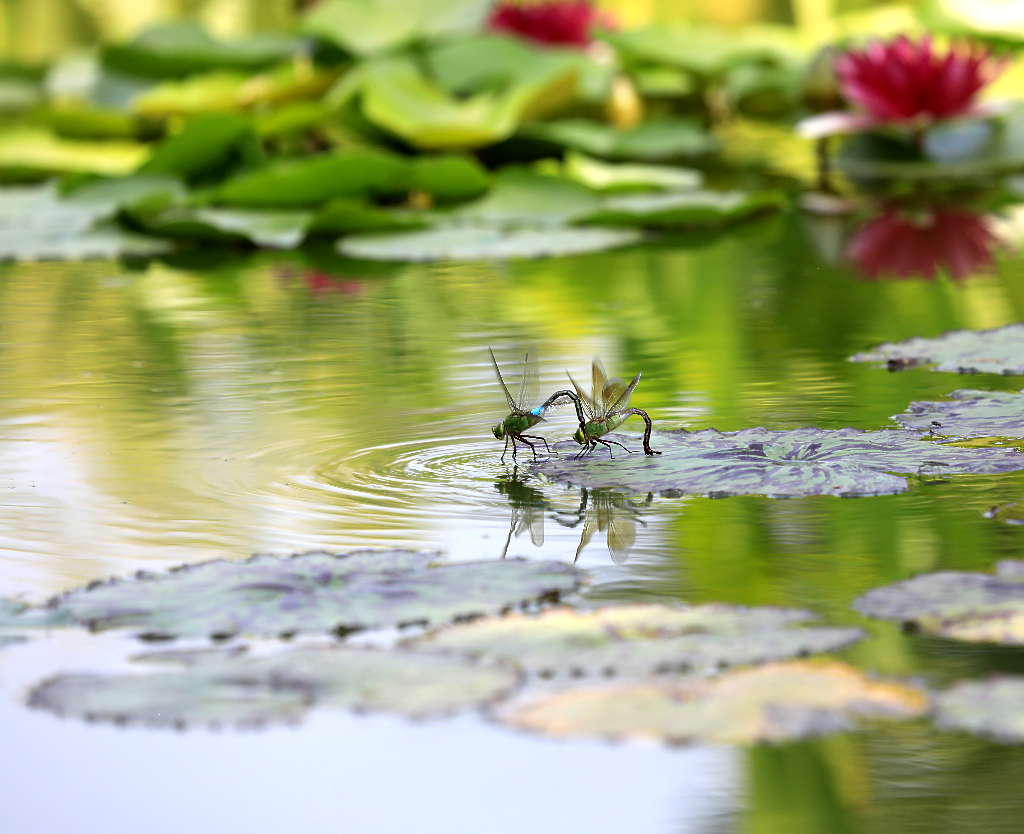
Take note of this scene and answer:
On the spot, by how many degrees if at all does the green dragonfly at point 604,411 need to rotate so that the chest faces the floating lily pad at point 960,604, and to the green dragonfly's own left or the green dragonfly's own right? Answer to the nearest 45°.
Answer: approximately 135° to the green dragonfly's own left

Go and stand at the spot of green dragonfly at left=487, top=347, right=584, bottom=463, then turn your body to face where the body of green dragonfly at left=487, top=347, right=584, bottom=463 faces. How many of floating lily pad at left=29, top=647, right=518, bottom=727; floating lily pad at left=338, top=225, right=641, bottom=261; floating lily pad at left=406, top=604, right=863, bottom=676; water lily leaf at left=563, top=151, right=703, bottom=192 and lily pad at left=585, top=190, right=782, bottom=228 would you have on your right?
3

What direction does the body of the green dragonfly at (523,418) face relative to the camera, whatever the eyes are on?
to the viewer's left

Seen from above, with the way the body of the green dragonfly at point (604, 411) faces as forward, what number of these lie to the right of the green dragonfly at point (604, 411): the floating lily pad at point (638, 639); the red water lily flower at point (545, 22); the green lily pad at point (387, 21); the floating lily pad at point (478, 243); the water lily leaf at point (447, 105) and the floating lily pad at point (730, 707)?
4

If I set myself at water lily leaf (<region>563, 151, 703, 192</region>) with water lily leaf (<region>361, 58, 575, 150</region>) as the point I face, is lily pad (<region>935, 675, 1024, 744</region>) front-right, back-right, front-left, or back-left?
back-left

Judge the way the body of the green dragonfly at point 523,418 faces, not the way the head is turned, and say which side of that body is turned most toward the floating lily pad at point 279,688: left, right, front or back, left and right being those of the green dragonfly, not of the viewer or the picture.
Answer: left

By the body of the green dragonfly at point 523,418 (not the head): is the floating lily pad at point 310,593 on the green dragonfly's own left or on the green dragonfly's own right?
on the green dragonfly's own left

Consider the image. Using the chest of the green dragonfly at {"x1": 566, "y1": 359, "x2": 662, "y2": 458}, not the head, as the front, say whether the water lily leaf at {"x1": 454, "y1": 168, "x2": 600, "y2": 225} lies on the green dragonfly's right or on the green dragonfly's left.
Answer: on the green dragonfly's right

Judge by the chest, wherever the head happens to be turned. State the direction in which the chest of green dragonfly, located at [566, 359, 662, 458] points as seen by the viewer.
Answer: to the viewer's left

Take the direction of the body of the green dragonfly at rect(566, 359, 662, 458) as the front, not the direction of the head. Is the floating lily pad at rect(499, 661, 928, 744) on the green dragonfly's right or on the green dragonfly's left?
on the green dragonfly's left

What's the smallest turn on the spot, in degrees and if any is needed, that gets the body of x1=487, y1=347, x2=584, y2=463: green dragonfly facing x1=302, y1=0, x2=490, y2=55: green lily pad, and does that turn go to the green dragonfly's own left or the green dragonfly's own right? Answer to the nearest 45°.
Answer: approximately 90° to the green dragonfly's own right

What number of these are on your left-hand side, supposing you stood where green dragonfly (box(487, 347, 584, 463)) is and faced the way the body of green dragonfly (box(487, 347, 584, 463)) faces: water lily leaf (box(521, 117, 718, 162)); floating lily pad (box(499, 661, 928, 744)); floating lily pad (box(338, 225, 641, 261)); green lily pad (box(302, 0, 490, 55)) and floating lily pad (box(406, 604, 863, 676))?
2

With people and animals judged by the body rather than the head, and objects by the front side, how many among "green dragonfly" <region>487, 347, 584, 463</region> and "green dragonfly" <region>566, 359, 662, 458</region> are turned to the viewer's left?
2
